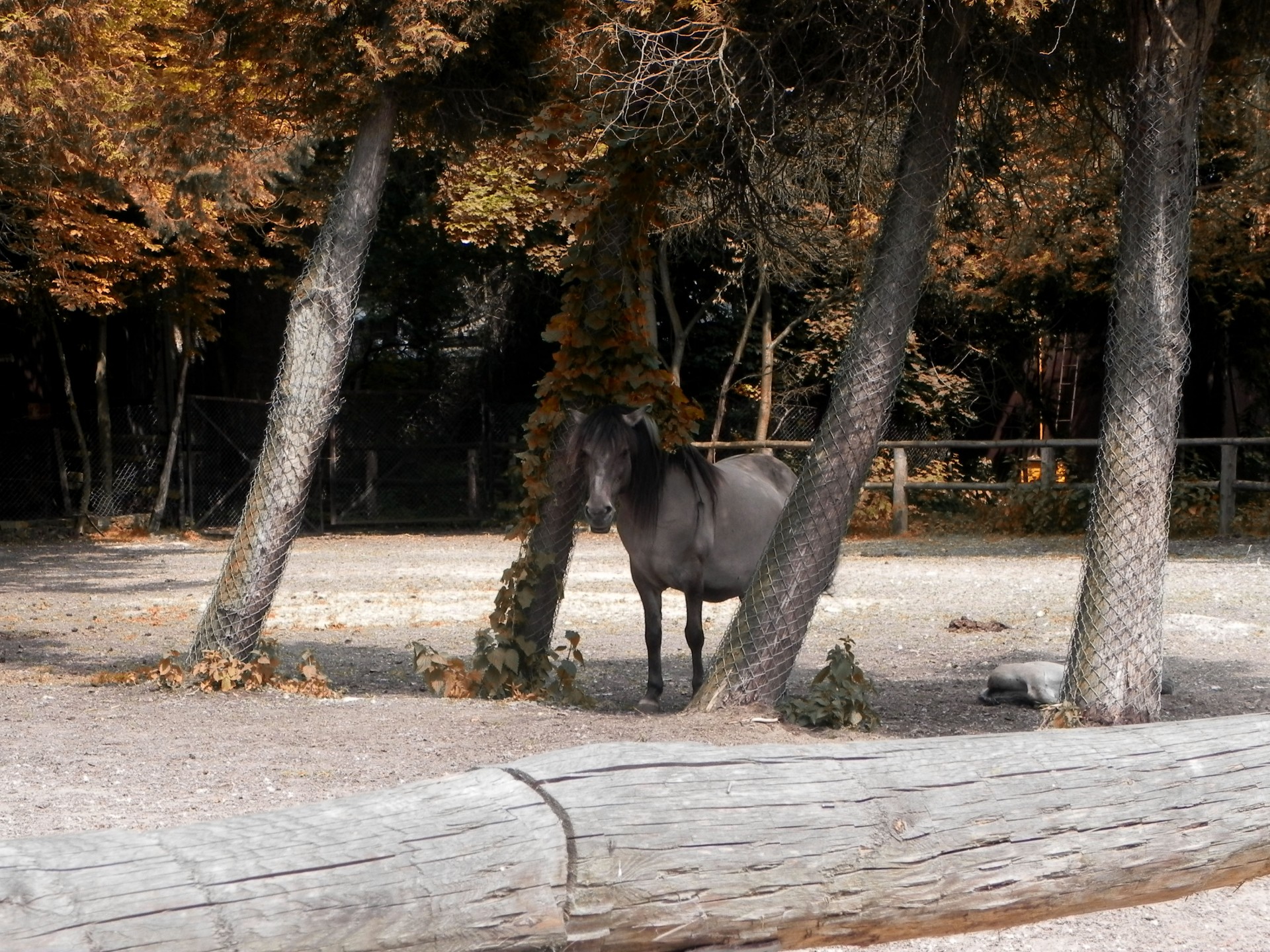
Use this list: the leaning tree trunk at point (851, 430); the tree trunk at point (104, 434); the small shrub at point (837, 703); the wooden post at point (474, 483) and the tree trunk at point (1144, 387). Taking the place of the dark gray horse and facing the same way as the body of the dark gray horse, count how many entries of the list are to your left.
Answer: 3

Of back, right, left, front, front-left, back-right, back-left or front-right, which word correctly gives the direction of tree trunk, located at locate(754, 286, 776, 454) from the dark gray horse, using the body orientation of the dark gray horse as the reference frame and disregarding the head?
back-right

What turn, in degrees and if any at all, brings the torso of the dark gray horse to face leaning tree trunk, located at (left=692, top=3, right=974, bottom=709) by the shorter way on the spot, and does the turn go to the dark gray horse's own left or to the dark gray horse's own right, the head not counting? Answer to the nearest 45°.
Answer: approximately 90° to the dark gray horse's own left

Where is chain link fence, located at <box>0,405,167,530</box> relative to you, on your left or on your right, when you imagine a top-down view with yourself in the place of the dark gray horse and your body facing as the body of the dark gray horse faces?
on your right

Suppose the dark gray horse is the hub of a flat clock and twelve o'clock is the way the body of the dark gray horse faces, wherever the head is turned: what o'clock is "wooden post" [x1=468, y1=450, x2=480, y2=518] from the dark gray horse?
The wooden post is roughly at 4 o'clock from the dark gray horse.

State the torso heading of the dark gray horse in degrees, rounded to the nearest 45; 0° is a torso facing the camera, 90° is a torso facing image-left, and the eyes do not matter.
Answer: approximately 45°

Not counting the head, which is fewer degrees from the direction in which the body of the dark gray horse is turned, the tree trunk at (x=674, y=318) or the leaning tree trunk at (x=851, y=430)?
the leaning tree trunk

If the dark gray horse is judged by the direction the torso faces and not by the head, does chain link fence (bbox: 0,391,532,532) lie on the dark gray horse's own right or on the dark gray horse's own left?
on the dark gray horse's own right

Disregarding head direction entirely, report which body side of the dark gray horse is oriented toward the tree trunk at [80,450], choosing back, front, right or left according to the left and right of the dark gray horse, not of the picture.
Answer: right

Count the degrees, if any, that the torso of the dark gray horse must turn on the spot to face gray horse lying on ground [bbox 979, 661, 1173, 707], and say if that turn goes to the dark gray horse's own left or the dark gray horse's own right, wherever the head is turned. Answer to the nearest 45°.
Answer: approximately 135° to the dark gray horse's own left

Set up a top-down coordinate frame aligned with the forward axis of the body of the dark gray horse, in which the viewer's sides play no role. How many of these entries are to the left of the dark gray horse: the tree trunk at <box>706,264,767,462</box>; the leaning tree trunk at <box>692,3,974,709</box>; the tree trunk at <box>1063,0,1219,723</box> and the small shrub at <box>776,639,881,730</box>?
3

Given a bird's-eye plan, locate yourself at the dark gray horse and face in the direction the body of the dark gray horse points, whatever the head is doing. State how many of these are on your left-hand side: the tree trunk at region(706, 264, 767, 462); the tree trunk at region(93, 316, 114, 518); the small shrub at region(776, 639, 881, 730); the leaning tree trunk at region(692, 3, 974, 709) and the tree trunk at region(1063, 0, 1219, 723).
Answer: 3

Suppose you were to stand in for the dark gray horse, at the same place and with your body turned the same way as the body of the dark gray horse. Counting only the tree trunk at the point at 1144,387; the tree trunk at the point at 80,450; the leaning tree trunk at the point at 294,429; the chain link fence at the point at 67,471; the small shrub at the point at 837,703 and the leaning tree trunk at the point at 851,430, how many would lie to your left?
3

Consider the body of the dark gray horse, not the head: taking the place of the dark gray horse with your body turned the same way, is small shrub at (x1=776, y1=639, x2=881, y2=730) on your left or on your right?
on your left
